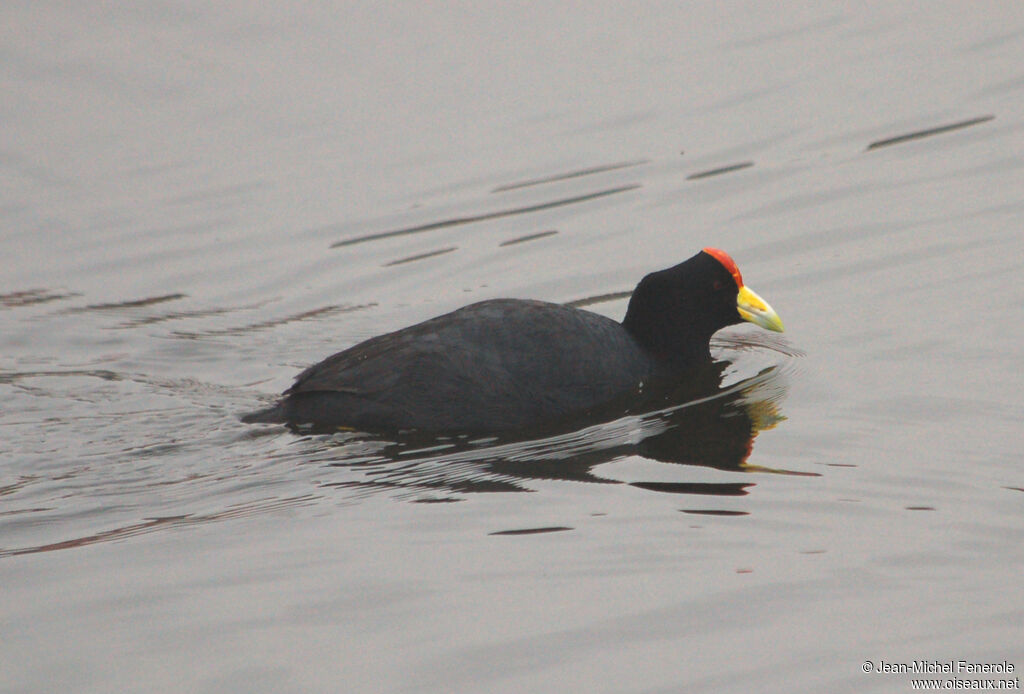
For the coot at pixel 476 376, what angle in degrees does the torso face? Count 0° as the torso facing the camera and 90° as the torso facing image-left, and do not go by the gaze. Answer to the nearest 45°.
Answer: approximately 270°
